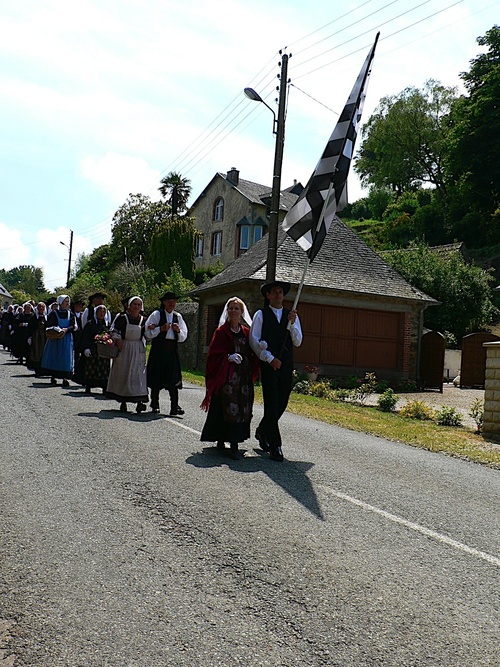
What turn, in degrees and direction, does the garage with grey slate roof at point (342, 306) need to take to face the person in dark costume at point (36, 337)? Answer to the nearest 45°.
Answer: approximately 45° to its right

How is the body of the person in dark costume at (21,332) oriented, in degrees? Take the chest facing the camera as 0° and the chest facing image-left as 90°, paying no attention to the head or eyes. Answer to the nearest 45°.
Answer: approximately 315°

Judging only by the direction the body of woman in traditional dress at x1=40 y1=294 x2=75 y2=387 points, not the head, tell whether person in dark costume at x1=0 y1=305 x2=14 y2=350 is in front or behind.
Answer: behind

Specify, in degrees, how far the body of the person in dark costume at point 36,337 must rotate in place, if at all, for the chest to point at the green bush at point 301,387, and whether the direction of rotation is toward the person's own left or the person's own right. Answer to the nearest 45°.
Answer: approximately 45° to the person's own left

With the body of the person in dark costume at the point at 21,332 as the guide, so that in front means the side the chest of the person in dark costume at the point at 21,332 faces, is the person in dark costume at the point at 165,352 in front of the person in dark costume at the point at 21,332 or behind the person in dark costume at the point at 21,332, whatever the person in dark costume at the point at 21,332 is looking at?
in front

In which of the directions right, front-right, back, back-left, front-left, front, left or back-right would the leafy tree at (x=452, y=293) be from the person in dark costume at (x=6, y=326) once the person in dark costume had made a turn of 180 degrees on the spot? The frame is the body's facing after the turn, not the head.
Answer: back-right

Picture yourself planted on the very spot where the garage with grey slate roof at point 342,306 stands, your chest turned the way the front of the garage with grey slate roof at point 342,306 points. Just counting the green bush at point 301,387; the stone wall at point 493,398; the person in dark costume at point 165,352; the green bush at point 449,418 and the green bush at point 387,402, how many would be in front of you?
5

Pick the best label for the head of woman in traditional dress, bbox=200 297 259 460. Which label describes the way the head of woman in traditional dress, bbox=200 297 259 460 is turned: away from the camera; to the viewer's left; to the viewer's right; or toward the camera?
toward the camera

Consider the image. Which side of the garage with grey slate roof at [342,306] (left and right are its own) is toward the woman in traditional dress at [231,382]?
front

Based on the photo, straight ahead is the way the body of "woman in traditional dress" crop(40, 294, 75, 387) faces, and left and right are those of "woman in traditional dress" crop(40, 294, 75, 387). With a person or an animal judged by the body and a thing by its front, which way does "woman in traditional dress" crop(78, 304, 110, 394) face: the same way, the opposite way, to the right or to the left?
the same way

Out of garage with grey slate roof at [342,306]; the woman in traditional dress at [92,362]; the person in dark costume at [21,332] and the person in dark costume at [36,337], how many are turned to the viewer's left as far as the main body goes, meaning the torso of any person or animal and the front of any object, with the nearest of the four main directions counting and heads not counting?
0

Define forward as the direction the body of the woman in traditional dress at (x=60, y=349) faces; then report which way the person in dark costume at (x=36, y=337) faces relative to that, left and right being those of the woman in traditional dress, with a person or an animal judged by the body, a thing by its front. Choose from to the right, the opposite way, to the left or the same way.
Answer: the same way

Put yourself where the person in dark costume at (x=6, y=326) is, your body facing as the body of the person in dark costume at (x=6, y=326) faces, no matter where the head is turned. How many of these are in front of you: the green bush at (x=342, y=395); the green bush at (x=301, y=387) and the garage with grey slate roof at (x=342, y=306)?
3

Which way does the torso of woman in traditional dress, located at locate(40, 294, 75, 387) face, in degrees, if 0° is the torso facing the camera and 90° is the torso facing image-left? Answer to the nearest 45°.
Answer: approximately 315°

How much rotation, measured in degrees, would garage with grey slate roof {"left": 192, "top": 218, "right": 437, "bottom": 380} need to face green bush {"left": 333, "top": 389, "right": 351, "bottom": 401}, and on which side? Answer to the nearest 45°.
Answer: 0° — it already faces it

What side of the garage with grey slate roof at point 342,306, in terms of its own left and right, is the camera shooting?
front

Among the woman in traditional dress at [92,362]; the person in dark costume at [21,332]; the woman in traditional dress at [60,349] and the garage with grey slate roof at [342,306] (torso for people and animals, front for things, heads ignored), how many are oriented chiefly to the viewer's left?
0

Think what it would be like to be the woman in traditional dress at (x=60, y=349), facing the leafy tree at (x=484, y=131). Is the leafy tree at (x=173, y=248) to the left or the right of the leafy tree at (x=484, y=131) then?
left

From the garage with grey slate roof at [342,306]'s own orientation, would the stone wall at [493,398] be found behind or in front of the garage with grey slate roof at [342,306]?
in front

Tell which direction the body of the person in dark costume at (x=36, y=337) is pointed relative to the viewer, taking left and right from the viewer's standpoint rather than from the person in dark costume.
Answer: facing the viewer and to the right of the viewer

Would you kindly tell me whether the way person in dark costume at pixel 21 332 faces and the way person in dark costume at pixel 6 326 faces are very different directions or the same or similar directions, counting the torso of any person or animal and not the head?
same or similar directions
